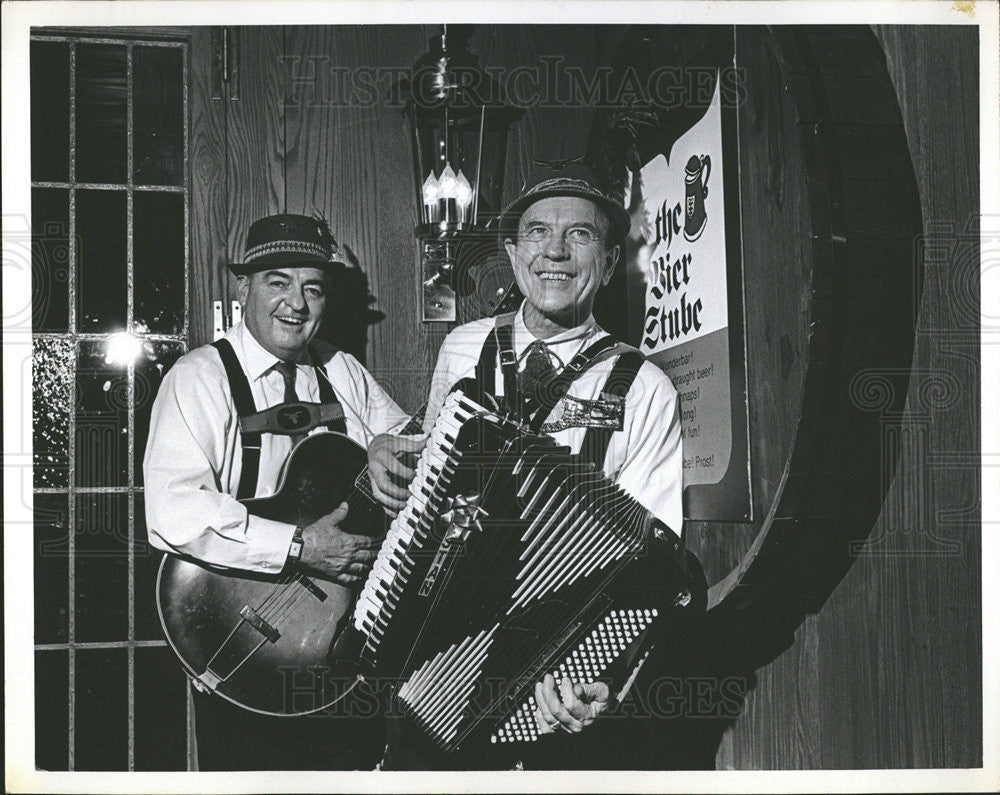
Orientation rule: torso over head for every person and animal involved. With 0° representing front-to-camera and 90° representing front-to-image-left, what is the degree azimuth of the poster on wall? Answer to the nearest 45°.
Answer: approximately 45°

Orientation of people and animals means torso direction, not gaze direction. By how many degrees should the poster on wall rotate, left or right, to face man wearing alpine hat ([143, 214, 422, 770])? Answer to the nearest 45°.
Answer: approximately 45° to its right
